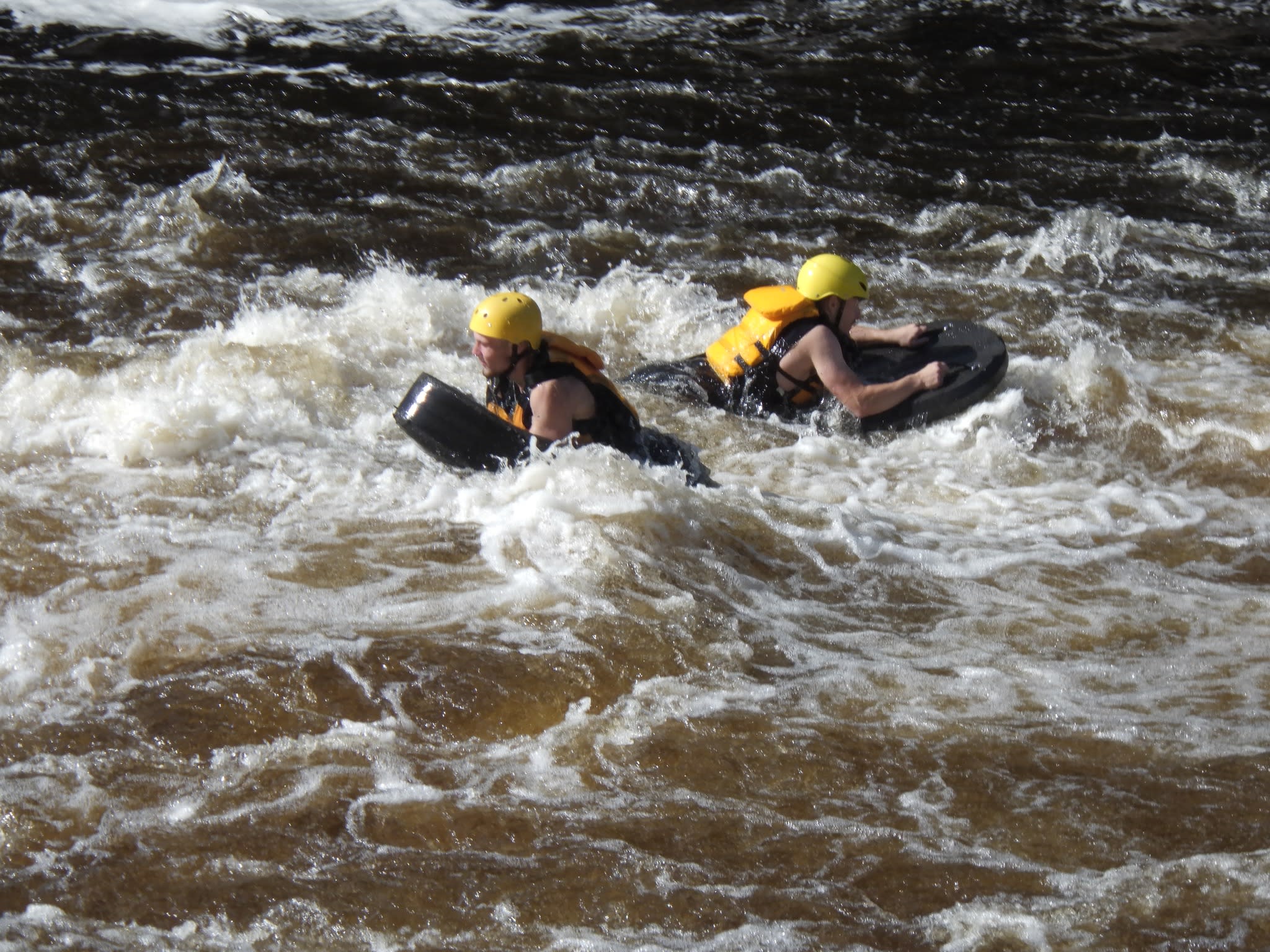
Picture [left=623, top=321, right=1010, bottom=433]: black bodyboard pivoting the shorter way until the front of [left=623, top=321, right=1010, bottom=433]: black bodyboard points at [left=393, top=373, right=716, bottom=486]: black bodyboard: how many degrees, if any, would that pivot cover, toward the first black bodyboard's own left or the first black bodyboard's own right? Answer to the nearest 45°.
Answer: approximately 135° to the first black bodyboard's own right

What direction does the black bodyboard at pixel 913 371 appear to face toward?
to the viewer's right
